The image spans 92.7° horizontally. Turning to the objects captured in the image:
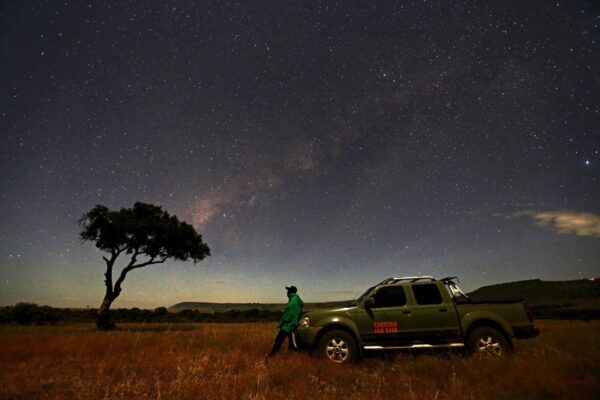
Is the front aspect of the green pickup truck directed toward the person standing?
yes

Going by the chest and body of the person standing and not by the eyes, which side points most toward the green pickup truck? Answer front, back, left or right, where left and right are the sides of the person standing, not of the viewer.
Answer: back

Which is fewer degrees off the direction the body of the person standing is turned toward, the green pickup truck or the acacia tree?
the acacia tree

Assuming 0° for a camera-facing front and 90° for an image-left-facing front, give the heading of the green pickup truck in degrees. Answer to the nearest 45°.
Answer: approximately 90°

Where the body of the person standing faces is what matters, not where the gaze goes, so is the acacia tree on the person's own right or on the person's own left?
on the person's own right

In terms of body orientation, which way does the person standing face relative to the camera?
to the viewer's left

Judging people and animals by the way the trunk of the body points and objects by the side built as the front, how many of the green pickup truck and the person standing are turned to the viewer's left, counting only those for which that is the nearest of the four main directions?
2

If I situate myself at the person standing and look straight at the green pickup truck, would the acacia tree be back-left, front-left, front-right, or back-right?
back-left

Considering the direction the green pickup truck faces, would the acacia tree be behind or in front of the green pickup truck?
in front
